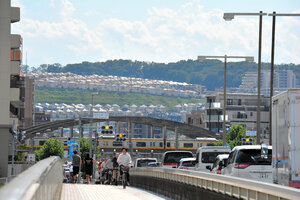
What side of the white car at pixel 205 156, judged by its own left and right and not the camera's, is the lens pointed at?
back

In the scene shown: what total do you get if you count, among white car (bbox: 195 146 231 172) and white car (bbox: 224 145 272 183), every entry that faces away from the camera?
2

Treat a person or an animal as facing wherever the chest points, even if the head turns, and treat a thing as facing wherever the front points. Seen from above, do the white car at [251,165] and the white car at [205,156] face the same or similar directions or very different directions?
same or similar directions

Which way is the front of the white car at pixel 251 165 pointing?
away from the camera
